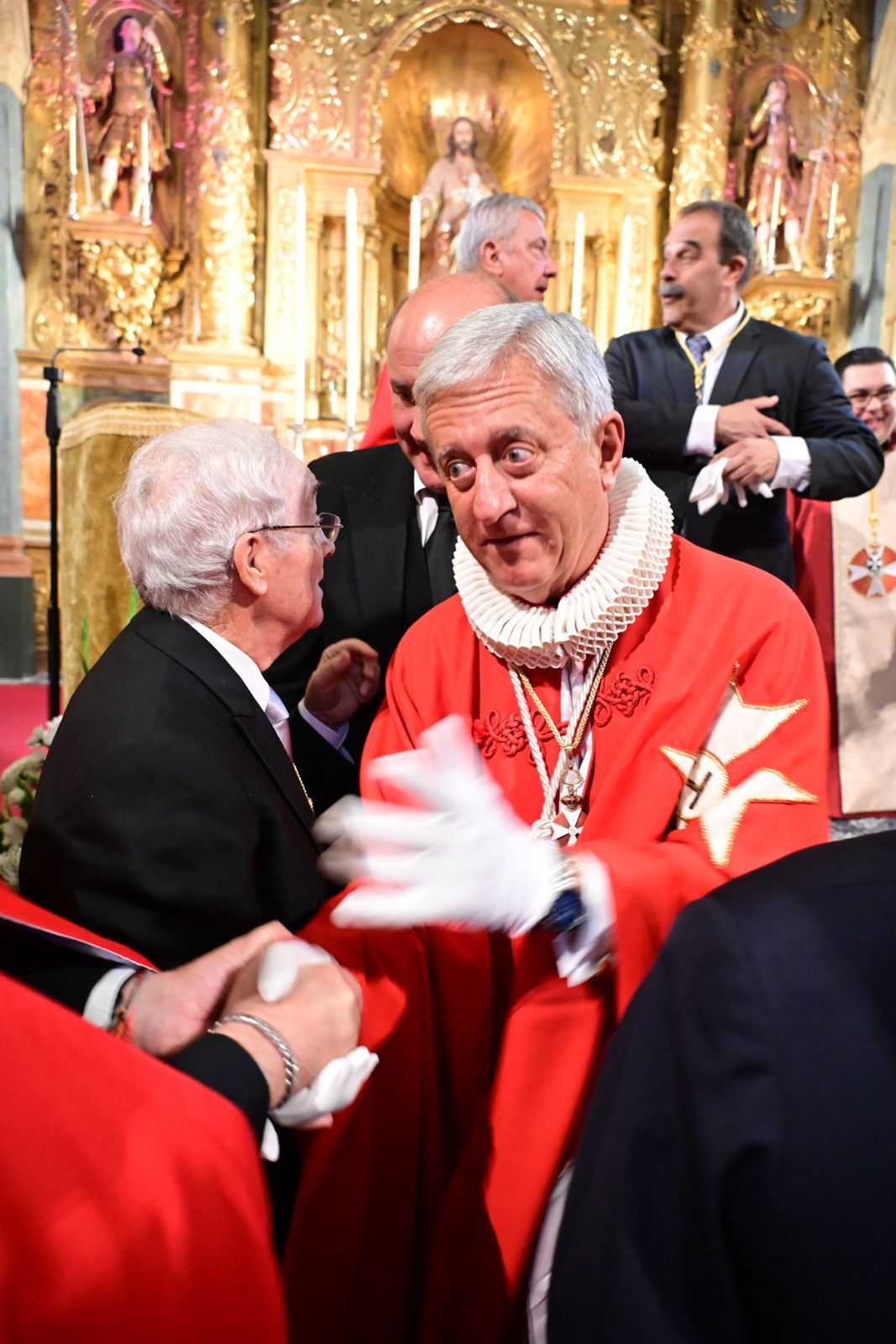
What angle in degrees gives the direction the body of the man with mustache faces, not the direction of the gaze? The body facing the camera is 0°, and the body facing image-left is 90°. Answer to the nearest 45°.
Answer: approximately 45°

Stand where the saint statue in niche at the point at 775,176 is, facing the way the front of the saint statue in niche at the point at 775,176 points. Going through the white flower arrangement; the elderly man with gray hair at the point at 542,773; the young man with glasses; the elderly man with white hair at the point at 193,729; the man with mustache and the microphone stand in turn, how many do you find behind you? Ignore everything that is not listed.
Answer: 0

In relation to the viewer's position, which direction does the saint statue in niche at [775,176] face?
facing the viewer

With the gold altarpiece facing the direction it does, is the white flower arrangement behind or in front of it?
in front

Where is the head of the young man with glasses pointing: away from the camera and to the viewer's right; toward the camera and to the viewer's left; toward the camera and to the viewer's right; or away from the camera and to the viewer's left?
toward the camera and to the viewer's left

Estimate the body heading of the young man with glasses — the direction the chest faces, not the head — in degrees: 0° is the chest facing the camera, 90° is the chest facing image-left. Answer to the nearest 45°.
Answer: approximately 0°

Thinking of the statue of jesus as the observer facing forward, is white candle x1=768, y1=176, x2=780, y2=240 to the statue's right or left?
on its left

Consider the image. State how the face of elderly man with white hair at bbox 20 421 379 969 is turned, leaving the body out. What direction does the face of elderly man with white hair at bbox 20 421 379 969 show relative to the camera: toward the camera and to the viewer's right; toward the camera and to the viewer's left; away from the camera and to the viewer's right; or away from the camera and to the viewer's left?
away from the camera and to the viewer's right

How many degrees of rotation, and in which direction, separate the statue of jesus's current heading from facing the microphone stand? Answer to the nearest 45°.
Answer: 0° — it already faces it

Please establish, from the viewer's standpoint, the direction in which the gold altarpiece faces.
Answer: facing the viewer

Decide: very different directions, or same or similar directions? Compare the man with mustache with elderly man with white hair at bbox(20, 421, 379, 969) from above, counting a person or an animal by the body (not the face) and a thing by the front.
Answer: very different directions

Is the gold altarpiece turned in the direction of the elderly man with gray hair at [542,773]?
yes

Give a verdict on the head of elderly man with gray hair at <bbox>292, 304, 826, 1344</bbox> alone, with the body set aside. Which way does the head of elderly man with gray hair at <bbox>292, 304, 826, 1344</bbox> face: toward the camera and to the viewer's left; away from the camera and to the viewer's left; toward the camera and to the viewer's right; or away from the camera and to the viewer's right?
toward the camera and to the viewer's left

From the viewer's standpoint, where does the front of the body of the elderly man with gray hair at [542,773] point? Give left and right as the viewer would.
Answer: facing the viewer and to the left of the viewer
